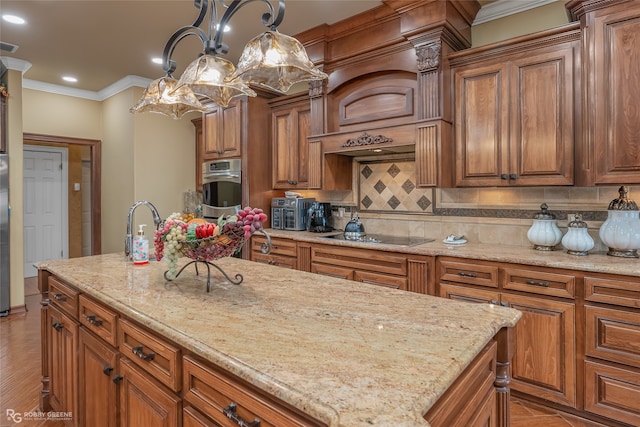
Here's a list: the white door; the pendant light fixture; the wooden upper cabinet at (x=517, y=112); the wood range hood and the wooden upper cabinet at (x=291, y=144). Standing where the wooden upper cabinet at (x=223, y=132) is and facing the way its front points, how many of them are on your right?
1

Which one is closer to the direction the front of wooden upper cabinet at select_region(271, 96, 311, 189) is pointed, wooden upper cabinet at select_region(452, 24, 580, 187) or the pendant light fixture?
the pendant light fixture

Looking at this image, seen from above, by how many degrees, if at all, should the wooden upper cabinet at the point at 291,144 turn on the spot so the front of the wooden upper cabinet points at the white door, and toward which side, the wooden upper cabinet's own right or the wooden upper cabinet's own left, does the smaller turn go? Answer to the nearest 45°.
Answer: approximately 90° to the wooden upper cabinet's own right

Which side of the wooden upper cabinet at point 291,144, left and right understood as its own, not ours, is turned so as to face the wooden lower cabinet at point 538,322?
left

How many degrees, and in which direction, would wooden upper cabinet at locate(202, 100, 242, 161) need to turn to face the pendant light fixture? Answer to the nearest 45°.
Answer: approximately 45° to its left

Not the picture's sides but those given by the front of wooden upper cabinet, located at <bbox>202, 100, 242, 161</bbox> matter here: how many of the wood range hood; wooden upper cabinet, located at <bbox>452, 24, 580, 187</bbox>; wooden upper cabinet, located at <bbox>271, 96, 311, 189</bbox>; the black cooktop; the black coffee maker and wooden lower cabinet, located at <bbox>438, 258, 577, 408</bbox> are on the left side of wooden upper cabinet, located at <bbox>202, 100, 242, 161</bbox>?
6

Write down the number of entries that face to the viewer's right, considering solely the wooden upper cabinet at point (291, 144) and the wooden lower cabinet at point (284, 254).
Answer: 0

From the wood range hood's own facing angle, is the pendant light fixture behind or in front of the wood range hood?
in front

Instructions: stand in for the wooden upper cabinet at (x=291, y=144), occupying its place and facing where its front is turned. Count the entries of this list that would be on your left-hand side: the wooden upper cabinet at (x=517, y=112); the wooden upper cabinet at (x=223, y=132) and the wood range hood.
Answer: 2

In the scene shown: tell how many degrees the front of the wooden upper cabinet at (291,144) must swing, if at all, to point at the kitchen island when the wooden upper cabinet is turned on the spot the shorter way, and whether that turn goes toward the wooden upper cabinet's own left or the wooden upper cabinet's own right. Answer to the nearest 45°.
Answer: approximately 45° to the wooden upper cabinet's own left

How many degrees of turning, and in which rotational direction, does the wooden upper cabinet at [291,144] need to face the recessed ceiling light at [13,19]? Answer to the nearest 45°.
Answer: approximately 45° to its right

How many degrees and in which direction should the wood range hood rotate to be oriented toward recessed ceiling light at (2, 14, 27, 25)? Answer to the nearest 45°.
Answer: approximately 45° to its right

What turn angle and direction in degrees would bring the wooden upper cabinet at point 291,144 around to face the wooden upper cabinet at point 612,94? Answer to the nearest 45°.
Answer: approximately 90° to its left

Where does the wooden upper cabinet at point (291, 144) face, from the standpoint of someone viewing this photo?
facing the viewer and to the left of the viewer
